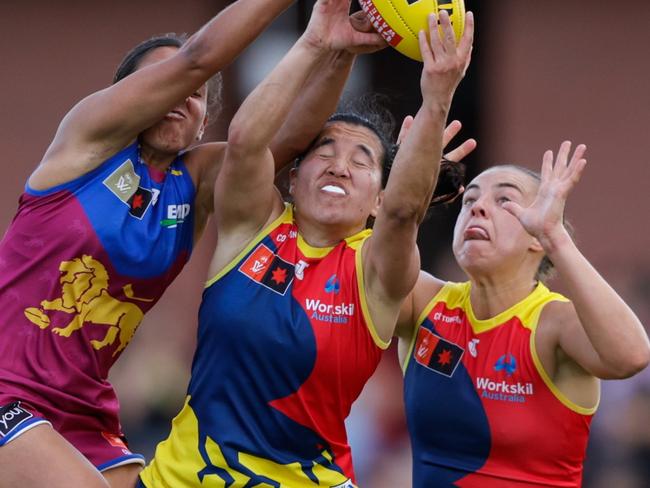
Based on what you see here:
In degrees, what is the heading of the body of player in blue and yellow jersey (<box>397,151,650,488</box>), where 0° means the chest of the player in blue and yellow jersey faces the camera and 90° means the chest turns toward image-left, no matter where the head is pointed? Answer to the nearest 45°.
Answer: approximately 45°

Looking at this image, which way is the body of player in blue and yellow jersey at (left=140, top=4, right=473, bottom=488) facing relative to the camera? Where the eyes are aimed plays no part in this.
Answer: toward the camera

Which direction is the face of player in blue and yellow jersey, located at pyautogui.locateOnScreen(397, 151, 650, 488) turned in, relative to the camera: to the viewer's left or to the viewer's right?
to the viewer's left

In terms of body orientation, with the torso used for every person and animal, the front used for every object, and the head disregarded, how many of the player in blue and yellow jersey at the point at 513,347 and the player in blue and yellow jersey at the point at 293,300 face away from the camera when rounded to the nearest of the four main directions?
0

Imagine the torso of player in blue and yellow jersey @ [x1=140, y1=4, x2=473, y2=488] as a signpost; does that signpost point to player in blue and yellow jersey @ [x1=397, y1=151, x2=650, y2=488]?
no
